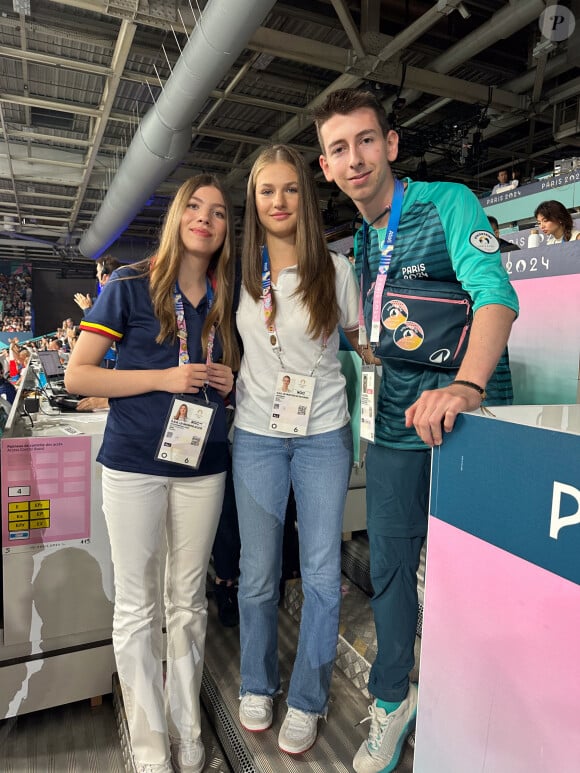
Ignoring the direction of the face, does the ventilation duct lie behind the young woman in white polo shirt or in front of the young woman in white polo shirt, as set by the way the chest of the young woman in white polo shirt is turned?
behind

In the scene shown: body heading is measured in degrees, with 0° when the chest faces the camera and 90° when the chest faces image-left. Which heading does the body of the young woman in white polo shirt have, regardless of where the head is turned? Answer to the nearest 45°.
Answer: approximately 0°

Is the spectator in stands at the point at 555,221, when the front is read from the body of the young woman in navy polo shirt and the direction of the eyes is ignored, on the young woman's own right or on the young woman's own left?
on the young woman's own left

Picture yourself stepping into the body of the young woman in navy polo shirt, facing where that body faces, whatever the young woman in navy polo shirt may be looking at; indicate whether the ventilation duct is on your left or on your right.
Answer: on your left

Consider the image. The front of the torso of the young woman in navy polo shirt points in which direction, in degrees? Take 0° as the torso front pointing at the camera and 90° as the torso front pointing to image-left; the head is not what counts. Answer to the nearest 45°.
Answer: approximately 315°

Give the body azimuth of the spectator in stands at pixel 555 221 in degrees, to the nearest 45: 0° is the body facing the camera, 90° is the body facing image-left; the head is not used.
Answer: approximately 45°

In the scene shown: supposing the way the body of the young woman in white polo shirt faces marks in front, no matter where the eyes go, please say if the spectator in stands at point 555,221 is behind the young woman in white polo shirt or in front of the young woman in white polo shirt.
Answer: behind
